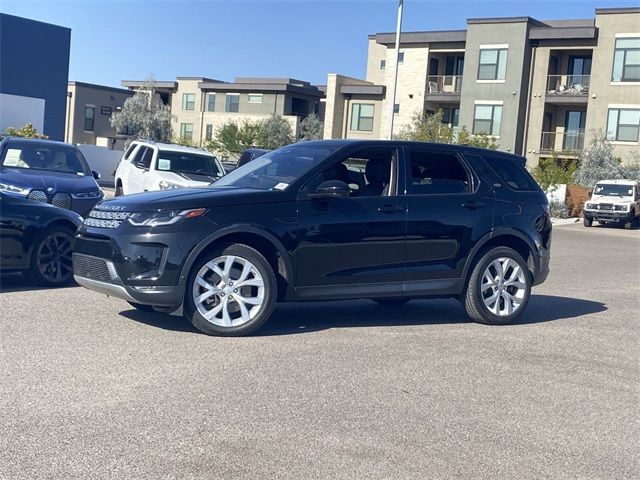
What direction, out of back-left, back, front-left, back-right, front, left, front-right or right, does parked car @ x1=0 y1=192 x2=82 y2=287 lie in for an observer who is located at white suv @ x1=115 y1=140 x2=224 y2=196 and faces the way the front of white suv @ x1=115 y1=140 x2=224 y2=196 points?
front-right

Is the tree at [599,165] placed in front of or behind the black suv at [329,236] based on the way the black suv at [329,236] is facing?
behind

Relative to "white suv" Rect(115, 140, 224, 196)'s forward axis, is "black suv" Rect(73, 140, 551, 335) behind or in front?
in front

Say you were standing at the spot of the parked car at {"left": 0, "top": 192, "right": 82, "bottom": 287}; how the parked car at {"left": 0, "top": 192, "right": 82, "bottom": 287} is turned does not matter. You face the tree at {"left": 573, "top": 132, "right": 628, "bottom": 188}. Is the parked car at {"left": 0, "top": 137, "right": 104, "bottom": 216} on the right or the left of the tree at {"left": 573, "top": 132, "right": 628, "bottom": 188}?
left

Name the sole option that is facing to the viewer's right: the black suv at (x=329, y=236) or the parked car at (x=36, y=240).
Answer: the parked car

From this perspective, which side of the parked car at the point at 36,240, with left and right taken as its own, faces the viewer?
right

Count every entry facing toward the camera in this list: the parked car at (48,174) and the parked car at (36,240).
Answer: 1

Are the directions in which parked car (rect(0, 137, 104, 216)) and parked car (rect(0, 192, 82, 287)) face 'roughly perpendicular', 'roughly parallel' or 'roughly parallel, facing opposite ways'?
roughly perpendicular

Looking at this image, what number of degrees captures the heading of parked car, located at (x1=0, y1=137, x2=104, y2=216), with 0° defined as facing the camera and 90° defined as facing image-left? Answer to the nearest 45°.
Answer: approximately 0°

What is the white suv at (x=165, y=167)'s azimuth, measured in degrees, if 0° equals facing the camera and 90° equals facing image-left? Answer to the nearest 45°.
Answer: approximately 315°
